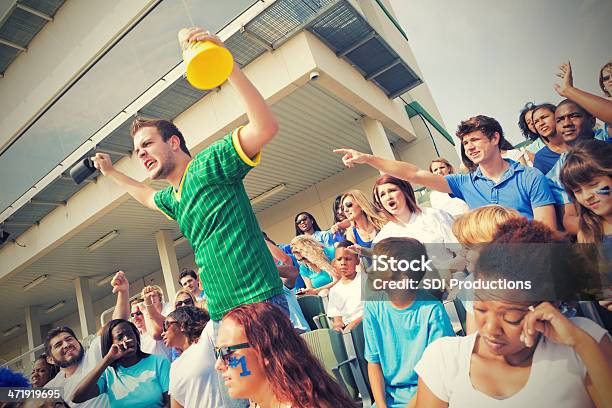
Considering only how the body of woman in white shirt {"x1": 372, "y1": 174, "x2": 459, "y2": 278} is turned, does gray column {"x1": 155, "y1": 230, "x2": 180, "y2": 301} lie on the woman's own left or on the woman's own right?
on the woman's own right

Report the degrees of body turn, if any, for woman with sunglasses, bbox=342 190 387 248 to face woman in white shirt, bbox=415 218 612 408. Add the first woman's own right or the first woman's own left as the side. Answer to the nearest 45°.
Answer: approximately 45° to the first woman's own left

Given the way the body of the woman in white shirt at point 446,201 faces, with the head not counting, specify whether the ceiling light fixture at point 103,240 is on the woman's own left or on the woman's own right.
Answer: on the woman's own right

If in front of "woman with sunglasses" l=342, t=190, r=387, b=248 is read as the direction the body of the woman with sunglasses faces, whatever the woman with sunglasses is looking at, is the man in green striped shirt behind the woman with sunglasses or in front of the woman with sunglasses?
in front

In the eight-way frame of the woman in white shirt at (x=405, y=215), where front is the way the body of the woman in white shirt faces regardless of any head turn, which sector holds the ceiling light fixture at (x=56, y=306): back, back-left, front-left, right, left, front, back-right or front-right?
right

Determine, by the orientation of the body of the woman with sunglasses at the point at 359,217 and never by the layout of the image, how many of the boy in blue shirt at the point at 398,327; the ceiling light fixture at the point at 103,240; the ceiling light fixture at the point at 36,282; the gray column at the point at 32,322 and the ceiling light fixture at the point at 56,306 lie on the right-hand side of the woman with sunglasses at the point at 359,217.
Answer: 4

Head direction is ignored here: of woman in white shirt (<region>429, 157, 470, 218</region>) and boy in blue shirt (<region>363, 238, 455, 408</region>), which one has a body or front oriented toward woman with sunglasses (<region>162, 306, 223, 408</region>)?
the woman in white shirt

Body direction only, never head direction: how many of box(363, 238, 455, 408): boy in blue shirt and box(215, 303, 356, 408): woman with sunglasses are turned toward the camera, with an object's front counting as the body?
1

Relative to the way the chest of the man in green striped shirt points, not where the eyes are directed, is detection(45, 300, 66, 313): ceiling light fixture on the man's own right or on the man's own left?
on the man's own right

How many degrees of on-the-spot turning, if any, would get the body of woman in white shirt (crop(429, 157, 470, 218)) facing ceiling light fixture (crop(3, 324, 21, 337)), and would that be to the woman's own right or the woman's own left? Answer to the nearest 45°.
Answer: approximately 45° to the woman's own right

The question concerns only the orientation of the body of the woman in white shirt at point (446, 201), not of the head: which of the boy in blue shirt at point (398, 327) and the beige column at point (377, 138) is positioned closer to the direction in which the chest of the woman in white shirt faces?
the boy in blue shirt

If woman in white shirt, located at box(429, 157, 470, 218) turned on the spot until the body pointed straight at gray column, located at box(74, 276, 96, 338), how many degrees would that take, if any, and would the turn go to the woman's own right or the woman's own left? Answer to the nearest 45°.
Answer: approximately 90° to the woman's own right

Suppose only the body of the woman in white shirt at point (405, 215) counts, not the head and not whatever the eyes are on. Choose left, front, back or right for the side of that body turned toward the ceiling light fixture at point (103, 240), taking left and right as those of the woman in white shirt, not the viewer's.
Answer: right

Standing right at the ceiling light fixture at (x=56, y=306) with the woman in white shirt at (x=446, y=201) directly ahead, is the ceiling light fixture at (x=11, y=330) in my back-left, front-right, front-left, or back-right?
back-right
